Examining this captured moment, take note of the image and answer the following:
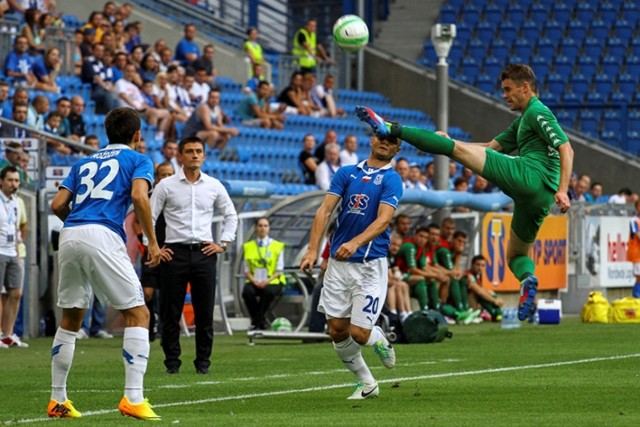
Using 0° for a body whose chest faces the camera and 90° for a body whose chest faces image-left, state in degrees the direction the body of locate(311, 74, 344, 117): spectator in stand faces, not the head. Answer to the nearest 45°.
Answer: approximately 315°

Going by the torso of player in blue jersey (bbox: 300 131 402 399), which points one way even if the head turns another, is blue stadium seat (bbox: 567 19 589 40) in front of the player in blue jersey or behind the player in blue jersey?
behind

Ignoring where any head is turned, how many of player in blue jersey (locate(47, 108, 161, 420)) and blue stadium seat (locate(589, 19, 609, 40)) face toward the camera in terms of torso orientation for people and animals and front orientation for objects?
1

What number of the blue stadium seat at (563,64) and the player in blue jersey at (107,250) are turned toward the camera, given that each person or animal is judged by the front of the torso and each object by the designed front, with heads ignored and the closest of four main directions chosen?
1

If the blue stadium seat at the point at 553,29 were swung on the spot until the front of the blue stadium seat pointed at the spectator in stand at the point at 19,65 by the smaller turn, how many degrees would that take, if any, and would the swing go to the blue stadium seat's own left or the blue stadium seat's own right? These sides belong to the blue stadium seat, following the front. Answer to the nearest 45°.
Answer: approximately 45° to the blue stadium seat's own right
